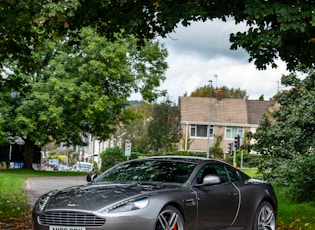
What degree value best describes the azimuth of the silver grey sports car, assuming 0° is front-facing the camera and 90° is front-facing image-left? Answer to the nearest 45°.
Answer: approximately 45°

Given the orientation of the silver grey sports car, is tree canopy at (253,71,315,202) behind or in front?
behind

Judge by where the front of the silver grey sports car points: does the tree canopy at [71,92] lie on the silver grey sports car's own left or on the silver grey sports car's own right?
on the silver grey sports car's own right

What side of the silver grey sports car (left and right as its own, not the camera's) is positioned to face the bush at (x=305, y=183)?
back
